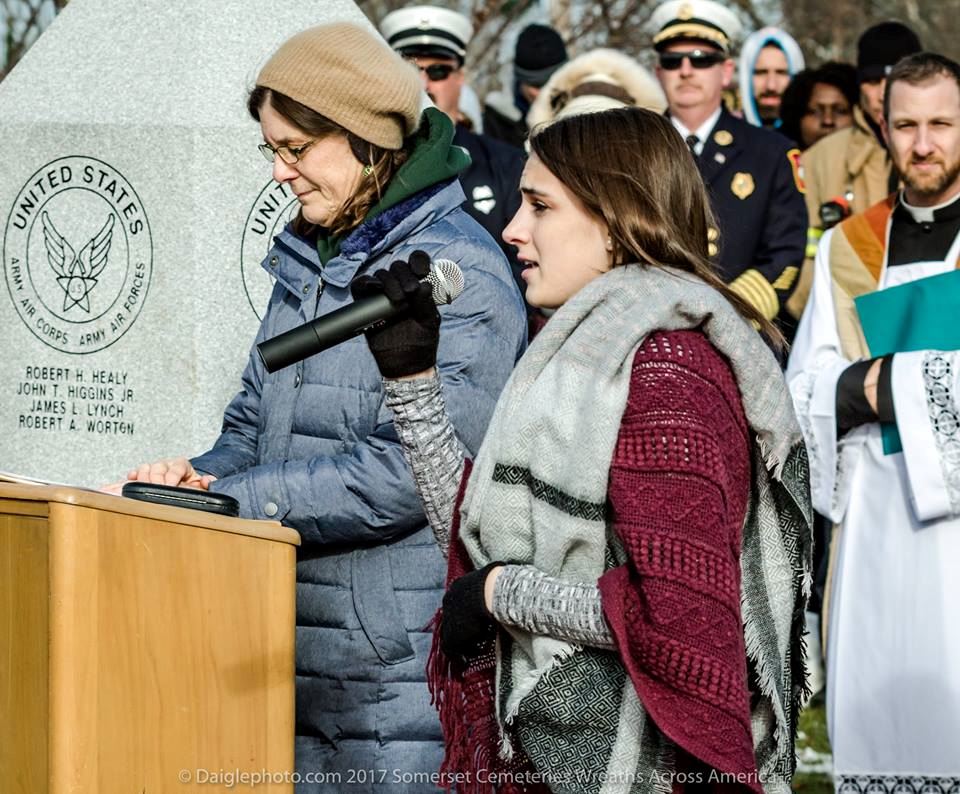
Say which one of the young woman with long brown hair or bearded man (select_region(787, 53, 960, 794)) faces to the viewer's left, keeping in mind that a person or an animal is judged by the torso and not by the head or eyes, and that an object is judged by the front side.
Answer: the young woman with long brown hair

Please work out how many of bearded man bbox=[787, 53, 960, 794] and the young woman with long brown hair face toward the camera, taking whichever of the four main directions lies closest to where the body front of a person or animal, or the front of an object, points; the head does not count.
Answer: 1

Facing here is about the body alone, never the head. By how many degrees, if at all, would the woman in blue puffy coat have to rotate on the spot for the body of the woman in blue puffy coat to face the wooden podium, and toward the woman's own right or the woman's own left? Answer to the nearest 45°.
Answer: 0° — they already face it

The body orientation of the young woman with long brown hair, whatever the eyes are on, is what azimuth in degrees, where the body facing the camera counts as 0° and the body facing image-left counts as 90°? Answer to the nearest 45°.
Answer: approximately 90°

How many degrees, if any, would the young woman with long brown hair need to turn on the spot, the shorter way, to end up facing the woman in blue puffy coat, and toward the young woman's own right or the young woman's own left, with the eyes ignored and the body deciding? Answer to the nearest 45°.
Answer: approximately 45° to the young woman's own right

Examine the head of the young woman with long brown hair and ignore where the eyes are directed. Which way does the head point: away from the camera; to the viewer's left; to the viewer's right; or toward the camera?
to the viewer's left

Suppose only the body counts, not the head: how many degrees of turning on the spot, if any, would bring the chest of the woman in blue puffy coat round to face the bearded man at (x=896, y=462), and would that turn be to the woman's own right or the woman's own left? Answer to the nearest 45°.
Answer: approximately 180°
